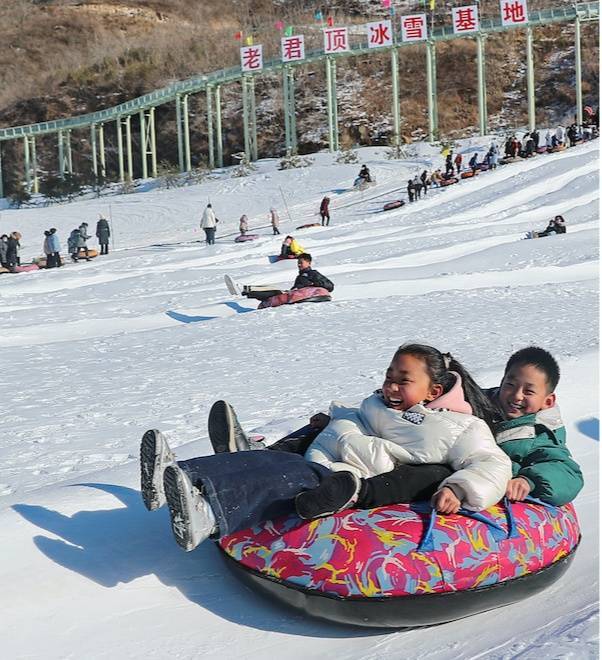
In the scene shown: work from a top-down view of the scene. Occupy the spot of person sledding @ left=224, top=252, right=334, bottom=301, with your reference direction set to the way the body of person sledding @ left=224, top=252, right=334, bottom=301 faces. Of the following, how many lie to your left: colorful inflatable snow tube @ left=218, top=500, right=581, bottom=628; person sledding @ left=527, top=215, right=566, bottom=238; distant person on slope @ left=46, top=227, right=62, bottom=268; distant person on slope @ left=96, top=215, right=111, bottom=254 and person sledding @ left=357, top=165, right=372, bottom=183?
1

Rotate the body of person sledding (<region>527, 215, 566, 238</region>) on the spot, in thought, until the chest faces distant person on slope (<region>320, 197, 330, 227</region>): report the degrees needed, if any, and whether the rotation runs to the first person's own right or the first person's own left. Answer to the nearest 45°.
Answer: approximately 45° to the first person's own right

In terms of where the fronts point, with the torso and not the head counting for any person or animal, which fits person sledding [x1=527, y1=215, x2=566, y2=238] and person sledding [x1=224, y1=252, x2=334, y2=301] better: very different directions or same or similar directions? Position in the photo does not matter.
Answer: same or similar directions

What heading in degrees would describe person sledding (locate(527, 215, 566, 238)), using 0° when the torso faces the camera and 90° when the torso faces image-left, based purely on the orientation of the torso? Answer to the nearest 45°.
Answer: approximately 90°

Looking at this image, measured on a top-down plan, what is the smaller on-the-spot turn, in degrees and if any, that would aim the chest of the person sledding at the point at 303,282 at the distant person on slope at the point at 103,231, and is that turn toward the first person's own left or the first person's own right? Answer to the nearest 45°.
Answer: approximately 90° to the first person's own right

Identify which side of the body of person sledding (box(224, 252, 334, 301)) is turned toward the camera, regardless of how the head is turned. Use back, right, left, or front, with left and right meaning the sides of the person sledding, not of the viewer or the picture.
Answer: left

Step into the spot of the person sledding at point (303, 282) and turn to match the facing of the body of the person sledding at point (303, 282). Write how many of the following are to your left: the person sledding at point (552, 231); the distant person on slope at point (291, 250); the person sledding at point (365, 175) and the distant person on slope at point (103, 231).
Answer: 0

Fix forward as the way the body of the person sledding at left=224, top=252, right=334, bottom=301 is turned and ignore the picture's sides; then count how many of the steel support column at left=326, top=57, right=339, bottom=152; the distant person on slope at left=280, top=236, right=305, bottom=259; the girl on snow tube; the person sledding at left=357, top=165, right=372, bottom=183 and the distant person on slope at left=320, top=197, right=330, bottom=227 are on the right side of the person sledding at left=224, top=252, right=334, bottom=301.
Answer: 4

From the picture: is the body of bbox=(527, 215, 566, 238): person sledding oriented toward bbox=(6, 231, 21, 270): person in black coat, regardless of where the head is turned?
yes

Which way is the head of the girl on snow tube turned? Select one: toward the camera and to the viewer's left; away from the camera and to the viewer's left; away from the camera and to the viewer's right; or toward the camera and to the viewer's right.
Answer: toward the camera and to the viewer's left

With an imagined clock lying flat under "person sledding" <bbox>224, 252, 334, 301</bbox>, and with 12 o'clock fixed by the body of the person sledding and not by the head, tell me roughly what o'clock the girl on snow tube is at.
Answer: The girl on snow tube is roughly at 9 o'clock from the person sledding.

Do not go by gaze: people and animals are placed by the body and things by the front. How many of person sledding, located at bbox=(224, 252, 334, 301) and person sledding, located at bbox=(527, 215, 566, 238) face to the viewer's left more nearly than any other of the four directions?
2

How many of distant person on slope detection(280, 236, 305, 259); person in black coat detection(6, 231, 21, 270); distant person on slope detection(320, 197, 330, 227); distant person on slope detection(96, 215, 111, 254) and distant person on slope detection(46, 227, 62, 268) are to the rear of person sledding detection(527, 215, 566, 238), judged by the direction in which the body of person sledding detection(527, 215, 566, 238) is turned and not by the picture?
0

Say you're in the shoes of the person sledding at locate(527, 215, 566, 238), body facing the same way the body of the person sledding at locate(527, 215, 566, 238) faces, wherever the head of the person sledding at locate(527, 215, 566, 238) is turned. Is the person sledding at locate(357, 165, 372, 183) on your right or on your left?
on your right

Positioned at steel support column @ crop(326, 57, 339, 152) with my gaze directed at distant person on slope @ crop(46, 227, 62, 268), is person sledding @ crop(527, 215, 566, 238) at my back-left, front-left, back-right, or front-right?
front-left
